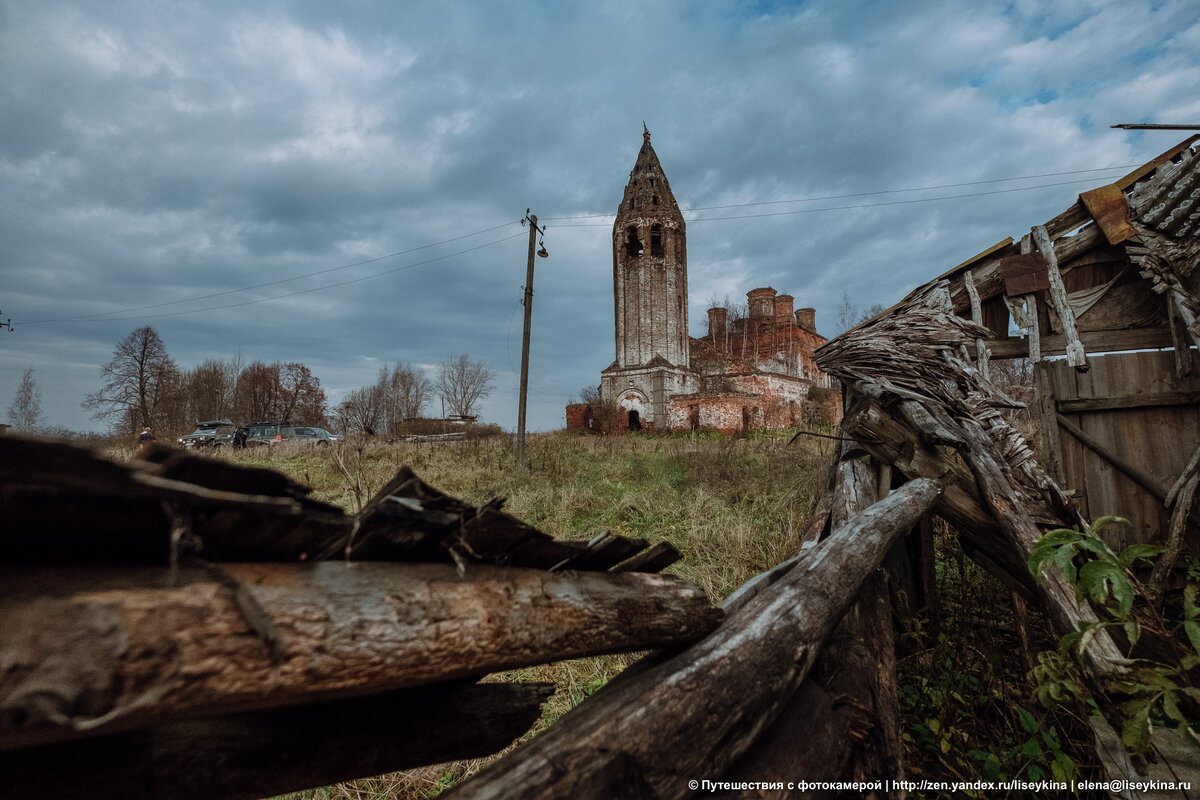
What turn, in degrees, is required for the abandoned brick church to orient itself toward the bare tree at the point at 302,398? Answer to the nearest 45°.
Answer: approximately 90° to its right

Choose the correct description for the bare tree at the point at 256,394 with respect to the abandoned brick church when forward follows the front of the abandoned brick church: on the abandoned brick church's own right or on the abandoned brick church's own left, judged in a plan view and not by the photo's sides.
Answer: on the abandoned brick church's own right

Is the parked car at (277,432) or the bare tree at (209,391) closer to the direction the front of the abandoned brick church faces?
the parked car

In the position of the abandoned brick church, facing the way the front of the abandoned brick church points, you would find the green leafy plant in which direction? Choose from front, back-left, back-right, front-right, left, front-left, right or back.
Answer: front-left

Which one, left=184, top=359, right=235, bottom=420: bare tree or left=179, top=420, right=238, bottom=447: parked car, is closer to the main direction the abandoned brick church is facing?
the parked car

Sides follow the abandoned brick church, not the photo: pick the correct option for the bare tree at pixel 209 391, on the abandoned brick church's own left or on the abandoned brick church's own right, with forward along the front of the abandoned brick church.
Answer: on the abandoned brick church's own right

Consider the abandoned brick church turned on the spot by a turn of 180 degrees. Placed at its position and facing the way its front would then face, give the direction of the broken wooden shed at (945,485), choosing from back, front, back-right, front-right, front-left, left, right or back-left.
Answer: back-right

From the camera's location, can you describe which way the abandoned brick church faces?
facing the viewer and to the left of the viewer
